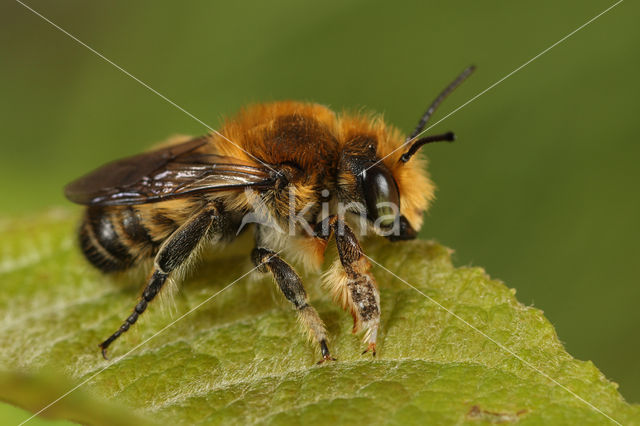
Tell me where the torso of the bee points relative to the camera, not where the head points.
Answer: to the viewer's right
